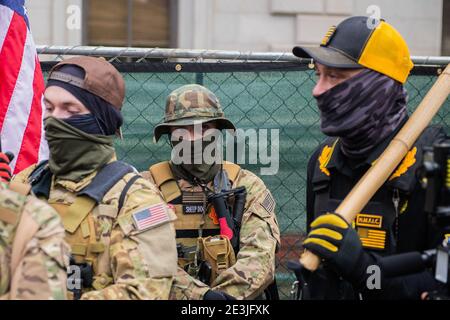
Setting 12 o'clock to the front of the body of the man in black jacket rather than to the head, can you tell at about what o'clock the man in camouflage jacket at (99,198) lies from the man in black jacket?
The man in camouflage jacket is roughly at 1 o'clock from the man in black jacket.

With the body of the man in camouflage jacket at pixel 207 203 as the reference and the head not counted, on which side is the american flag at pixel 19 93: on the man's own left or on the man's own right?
on the man's own right

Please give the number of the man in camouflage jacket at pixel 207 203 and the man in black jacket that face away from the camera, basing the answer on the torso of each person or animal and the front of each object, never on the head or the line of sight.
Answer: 0

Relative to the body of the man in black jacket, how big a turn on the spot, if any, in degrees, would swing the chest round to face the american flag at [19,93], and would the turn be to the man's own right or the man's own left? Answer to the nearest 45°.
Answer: approximately 90° to the man's own right

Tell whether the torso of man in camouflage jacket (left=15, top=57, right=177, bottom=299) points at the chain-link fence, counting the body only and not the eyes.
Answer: no

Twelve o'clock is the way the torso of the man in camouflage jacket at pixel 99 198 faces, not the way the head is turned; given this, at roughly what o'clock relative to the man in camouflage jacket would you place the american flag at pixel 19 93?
The american flag is roughly at 4 o'clock from the man in camouflage jacket.

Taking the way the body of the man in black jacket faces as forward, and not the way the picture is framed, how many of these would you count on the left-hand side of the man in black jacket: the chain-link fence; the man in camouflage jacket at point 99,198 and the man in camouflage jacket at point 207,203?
0

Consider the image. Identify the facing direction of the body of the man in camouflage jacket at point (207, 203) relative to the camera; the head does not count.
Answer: toward the camera

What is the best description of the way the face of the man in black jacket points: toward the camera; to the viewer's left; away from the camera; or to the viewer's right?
to the viewer's left

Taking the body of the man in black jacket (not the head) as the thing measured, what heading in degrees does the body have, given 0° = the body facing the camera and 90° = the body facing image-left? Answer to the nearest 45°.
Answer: approximately 45°

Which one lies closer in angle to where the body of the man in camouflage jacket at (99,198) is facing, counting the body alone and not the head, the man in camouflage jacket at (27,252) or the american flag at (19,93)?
the man in camouflage jacket

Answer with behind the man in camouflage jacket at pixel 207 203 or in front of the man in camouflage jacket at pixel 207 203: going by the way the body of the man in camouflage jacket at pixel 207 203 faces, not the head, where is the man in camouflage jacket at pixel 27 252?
in front
